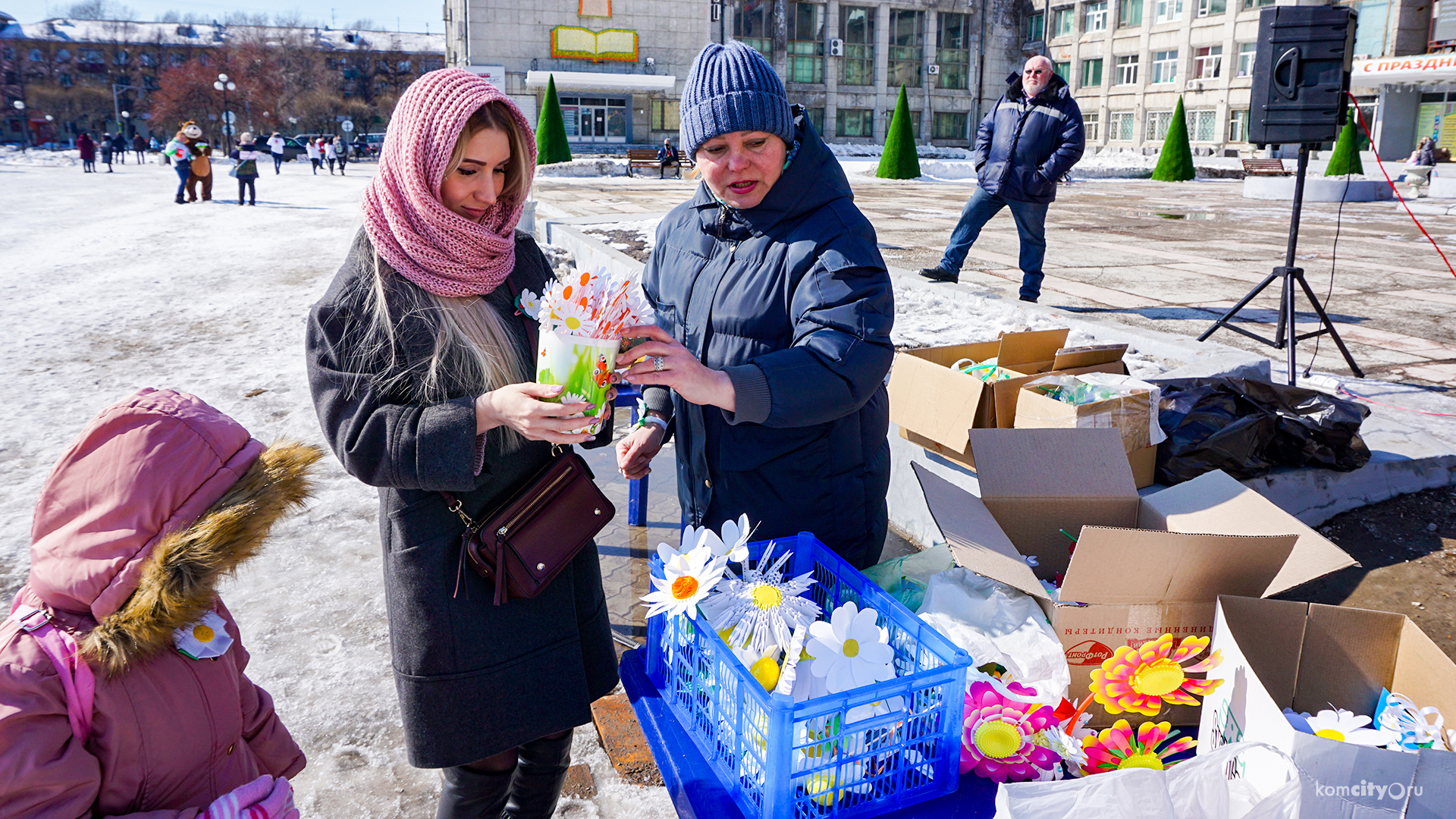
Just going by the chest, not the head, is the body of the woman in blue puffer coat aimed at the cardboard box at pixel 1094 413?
no

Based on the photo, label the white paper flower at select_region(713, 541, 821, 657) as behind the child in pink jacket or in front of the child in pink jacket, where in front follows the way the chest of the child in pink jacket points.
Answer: in front

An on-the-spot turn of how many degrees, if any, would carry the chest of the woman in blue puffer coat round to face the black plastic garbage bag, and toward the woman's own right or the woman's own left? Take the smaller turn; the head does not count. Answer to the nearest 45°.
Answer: approximately 180°

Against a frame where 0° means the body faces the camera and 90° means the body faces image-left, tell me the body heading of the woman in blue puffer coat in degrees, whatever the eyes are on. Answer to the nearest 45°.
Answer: approximately 45°

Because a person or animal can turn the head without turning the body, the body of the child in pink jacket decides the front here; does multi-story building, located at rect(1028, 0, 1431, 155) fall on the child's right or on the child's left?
on the child's left

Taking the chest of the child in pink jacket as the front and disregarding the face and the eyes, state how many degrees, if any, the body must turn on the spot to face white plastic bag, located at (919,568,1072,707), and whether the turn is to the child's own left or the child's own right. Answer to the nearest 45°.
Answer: approximately 45° to the child's own left

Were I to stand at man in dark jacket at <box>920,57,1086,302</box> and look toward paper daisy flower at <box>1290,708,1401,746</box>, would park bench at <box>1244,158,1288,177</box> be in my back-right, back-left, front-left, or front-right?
back-left

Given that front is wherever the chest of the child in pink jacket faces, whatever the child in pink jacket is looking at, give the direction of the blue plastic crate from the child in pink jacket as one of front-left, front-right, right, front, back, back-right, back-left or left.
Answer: front

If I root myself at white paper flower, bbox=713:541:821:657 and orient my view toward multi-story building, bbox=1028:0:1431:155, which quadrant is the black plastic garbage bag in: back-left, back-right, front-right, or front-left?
front-right

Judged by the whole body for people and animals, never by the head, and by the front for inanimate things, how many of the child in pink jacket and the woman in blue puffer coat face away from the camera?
0

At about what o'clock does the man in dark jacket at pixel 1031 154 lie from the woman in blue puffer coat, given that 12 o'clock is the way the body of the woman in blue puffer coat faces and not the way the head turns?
The man in dark jacket is roughly at 5 o'clock from the woman in blue puffer coat.

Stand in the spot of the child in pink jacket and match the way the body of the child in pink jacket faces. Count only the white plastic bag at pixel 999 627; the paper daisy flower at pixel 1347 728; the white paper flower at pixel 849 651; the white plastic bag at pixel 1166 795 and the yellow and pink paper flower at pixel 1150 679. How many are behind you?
0

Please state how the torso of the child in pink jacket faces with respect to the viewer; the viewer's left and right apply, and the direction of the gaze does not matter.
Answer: facing the viewer and to the right of the viewer
